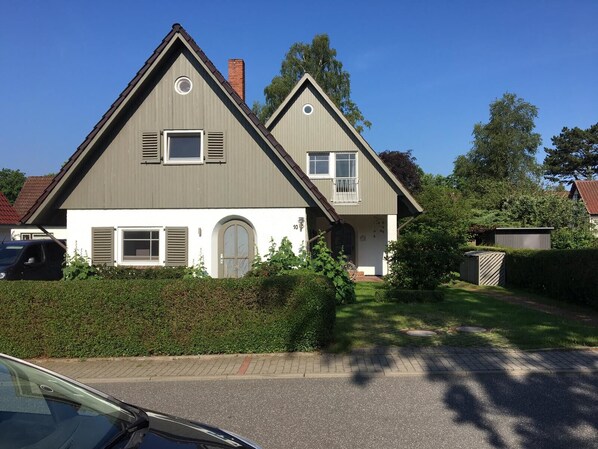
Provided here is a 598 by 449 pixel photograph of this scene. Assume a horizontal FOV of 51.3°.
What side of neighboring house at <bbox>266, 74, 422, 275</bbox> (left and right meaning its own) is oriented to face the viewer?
front

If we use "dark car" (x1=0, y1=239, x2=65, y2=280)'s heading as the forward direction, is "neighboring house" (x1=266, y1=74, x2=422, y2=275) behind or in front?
behind

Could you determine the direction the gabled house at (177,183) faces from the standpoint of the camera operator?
facing the viewer

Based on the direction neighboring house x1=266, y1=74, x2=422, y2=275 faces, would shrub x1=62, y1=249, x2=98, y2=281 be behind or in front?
in front

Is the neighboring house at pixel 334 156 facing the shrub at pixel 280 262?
yes

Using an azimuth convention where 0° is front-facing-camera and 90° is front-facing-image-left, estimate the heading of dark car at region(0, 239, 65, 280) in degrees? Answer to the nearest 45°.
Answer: approximately 45°

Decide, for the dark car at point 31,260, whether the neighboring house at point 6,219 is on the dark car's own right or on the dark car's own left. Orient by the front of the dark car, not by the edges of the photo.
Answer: on the dark car's own right

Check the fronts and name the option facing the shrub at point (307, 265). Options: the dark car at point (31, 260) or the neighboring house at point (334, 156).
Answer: the neighboring house

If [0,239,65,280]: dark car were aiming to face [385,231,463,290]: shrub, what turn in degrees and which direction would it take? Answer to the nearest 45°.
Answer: approximately 90° to its left

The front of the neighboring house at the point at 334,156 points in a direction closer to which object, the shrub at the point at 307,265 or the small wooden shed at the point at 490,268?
the shrub

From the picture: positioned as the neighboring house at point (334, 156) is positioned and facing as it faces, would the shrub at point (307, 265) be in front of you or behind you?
in front

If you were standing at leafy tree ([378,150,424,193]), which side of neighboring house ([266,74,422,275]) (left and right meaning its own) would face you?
back

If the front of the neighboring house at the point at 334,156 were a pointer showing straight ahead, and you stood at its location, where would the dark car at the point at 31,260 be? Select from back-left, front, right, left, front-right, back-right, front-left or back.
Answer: front-right

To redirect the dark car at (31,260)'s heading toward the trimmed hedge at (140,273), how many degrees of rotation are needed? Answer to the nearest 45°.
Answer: approximately 90° to its left
